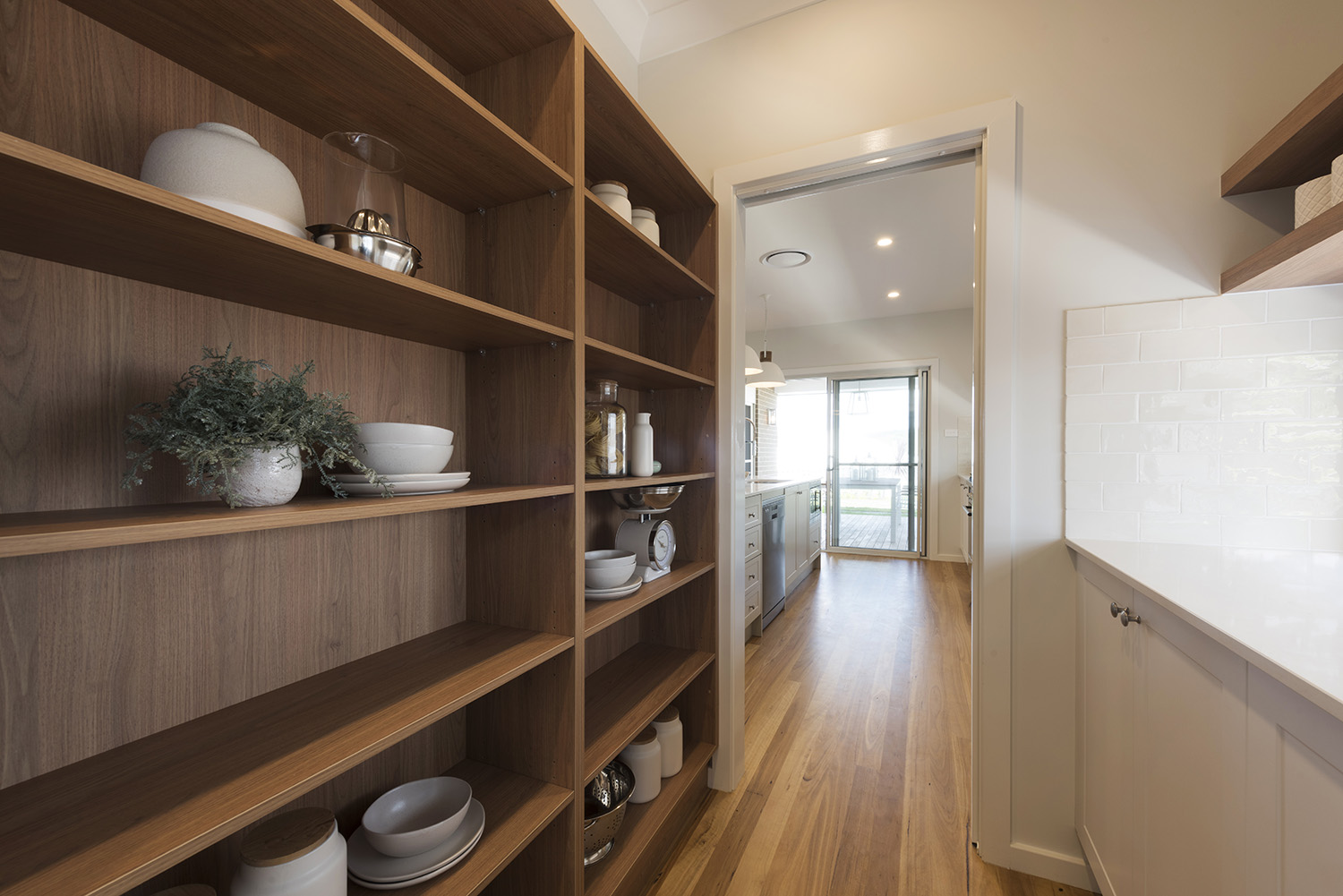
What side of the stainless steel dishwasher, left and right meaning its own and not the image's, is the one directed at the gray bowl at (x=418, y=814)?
right

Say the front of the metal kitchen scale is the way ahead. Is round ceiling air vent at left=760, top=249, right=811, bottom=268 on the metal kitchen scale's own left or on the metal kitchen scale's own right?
on the metal kitchen scale's own left

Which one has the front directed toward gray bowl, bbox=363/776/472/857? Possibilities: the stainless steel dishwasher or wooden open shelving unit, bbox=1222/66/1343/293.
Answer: the wooden open shelving unit

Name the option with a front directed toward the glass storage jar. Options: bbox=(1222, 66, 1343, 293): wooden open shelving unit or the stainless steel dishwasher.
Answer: the wooden open shelving unit

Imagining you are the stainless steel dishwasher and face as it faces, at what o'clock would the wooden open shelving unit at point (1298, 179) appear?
The wooden open shelving unit is roughly at 2 o'clock from the stainless steel dishwasher.

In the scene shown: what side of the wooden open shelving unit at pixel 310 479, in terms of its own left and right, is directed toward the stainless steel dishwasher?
left

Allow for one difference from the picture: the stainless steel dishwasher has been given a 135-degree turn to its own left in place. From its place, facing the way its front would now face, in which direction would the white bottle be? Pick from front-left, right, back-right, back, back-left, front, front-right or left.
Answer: back-left

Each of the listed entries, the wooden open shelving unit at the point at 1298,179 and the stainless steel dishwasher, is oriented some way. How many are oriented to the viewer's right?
1

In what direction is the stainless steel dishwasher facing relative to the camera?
to the viewer's right

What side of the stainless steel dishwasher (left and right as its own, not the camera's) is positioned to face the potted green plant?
right

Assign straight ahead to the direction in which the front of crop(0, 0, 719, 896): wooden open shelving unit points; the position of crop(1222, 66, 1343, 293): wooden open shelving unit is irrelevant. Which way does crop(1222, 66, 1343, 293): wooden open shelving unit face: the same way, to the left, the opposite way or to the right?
the opposite way

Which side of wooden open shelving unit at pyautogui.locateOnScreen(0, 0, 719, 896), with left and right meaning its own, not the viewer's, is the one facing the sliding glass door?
left
